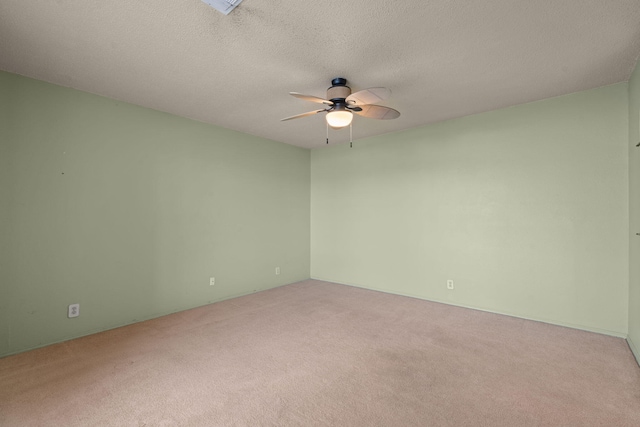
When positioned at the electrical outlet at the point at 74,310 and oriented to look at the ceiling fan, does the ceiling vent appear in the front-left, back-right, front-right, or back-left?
front-right

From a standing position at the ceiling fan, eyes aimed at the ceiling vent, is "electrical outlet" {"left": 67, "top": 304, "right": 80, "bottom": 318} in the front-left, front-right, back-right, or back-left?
front-right

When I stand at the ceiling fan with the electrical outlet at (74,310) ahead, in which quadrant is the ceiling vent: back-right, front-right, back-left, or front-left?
front-left

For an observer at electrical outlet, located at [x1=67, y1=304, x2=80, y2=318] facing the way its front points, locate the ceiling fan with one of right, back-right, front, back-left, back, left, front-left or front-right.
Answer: front

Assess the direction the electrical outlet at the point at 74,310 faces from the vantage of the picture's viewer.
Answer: facing the viewer and to the right of the viewer
